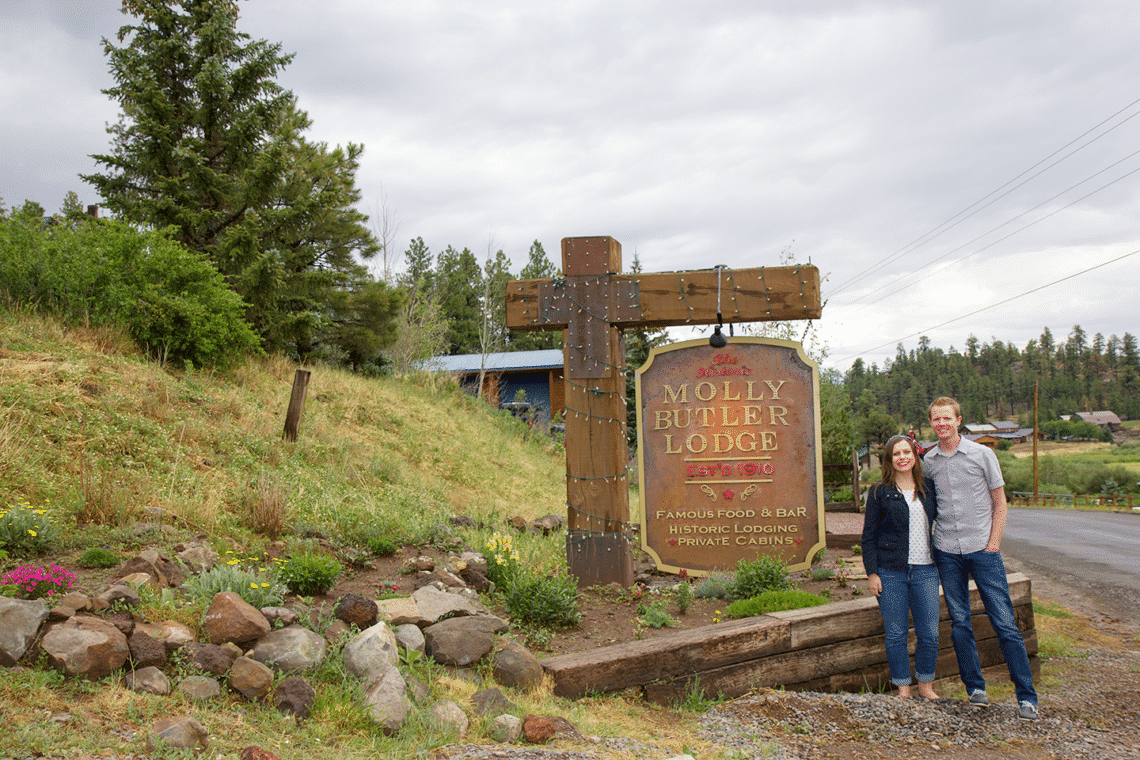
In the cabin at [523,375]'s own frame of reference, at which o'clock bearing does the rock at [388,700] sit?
The rock is roughly at 12 o'clock from the cabin.

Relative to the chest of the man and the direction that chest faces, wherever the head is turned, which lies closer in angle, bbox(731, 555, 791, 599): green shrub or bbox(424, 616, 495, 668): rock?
the rock

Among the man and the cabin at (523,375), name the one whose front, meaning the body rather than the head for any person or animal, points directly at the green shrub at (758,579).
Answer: the cabin

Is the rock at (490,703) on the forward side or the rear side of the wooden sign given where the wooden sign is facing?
on the forward side

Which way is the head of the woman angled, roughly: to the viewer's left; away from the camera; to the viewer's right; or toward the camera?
toward the camera

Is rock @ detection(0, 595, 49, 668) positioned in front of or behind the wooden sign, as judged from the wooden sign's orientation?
in front

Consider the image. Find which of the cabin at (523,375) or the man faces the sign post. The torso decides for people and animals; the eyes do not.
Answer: the cabin

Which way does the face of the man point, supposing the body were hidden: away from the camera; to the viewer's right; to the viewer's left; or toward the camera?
toward the camera

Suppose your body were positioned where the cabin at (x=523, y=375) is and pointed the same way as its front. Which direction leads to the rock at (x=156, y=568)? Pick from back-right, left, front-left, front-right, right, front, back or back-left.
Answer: front

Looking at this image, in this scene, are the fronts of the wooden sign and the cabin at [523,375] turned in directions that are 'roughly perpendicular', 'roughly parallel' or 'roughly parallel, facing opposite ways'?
roughly parallel

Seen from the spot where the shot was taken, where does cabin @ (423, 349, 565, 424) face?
facing the viewer

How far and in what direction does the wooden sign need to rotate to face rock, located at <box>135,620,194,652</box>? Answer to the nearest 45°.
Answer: approximately 45° to its right

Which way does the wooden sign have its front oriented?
toward the camera

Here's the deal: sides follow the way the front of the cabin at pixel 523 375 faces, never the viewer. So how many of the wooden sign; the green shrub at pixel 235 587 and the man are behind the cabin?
0

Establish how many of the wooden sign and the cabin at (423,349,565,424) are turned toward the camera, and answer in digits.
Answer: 2

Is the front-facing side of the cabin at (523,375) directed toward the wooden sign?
yes
